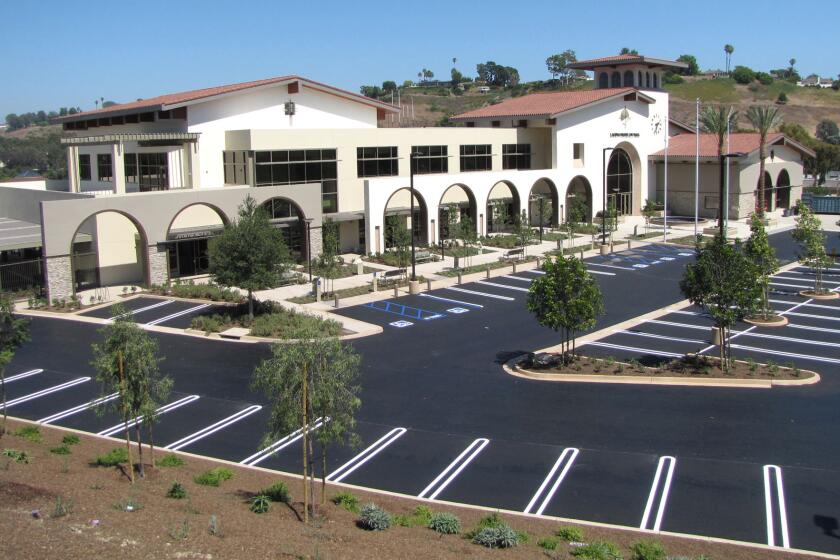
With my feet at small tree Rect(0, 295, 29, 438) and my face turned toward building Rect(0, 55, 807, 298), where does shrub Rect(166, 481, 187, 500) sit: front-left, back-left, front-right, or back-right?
back-right

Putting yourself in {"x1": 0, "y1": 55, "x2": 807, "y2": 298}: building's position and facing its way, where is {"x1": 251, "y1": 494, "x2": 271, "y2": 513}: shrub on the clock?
The shrub is roughly at 1 o'clock from the building.

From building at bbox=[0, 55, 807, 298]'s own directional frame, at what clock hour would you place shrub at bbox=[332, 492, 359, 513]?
The shrub is roughly at 1 o'clock from the building.

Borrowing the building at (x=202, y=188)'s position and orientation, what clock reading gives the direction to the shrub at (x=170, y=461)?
The shrub is roughly at 1 o'clock from the building.

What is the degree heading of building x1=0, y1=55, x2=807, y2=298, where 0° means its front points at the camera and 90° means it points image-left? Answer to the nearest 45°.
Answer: approximately 315°

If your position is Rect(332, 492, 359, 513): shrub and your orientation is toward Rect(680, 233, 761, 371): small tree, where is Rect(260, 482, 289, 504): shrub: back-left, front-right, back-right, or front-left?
back-left

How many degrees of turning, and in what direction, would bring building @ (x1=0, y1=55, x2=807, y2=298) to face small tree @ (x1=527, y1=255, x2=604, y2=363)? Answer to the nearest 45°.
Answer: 0° — it already faces it
